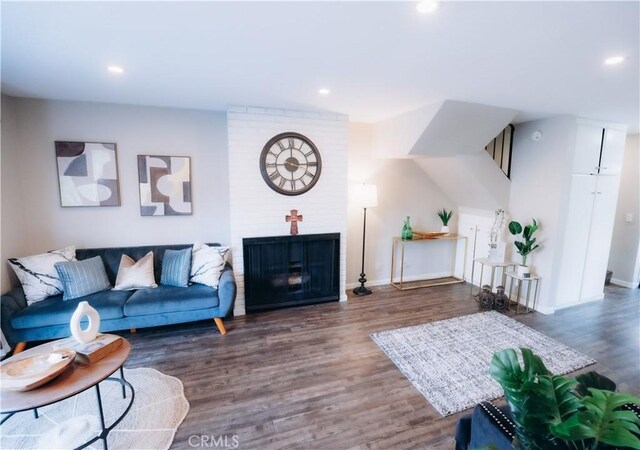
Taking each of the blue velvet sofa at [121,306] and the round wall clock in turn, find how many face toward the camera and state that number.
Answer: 2

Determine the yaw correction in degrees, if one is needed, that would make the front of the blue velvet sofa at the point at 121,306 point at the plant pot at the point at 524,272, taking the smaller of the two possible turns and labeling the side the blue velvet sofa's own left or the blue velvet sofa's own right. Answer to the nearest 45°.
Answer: approximately 45° to the blue velvet sofa's own left

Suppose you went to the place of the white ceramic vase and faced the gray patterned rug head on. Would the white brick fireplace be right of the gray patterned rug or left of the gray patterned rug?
left

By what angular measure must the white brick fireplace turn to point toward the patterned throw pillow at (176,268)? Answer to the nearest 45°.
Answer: approximately 90° to its right

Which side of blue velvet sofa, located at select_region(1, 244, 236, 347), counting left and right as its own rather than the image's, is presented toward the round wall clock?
left

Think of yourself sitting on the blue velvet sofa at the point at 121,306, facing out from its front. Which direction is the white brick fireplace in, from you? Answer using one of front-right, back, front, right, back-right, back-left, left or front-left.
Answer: left

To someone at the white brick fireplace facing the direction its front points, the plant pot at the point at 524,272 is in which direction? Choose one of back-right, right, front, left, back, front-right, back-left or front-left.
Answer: left

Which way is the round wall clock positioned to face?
toward the camera

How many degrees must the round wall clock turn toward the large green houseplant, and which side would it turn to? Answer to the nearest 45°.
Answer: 0° — it already faces it

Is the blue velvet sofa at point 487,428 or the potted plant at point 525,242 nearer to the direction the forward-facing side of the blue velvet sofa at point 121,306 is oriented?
the blue velvet sofa

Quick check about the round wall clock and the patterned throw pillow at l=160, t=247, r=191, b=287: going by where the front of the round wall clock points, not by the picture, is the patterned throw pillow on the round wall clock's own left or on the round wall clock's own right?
on the round wall clock's own right

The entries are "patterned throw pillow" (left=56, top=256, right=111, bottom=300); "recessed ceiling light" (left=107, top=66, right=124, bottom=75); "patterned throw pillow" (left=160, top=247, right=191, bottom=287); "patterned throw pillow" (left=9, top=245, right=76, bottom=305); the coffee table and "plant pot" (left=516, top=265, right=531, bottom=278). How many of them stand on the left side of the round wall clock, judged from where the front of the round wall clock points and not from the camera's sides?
1

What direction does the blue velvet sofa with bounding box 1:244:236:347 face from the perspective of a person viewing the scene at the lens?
facing the viewer

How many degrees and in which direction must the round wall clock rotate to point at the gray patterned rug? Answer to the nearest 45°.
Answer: approximately 45° to its left
